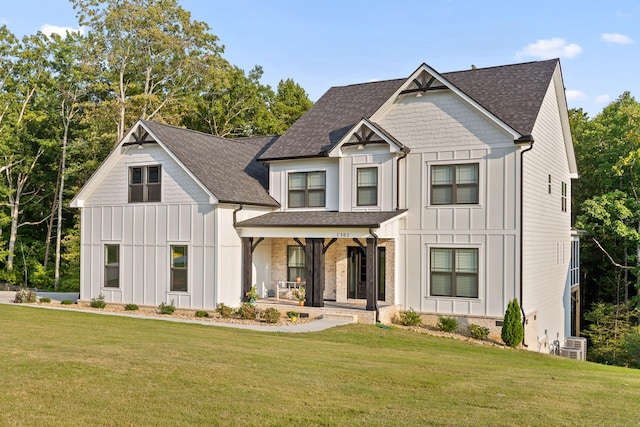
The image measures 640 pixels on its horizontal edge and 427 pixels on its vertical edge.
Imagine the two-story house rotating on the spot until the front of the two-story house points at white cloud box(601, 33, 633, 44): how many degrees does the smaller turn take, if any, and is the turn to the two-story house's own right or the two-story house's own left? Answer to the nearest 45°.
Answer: approximately 135° to the two-story house's own left

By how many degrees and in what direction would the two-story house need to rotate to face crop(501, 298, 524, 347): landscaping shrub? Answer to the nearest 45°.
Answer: approximately 90° to its left

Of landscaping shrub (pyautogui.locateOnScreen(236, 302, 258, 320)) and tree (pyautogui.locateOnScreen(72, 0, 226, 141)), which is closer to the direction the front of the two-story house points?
the landscaping shrub

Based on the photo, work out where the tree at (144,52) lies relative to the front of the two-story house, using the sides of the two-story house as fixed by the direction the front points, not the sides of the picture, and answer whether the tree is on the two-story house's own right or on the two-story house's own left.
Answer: on the two-story house's own right

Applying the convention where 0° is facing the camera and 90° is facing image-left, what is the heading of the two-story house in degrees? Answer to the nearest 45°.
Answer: approximately 45°

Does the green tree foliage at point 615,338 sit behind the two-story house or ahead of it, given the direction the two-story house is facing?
behind

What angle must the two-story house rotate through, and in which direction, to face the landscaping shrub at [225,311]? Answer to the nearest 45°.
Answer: approximately 45° to its right
